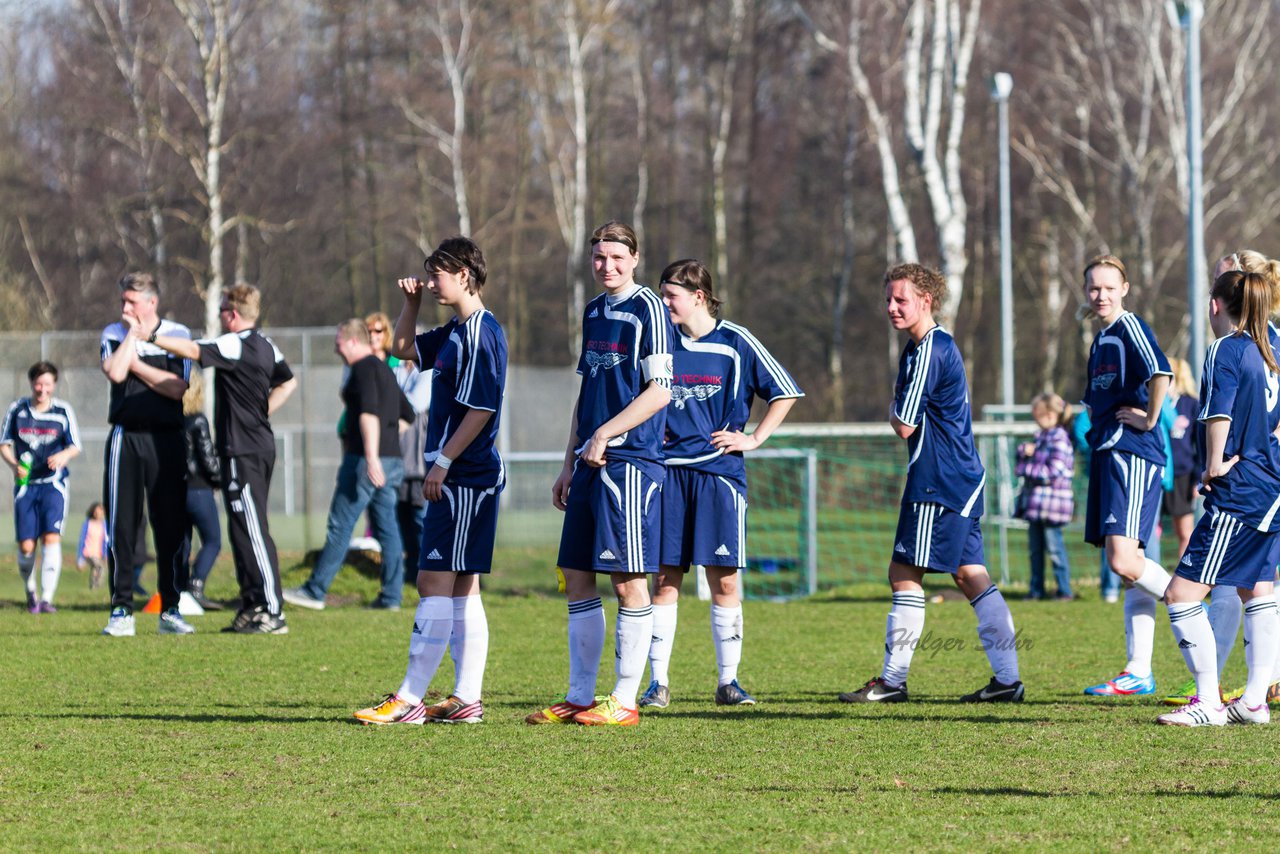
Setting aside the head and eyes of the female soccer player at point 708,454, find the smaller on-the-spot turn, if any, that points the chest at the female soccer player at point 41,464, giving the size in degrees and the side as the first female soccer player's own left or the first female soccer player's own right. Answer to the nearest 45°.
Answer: approximately 90° to the first female soccer player's own right

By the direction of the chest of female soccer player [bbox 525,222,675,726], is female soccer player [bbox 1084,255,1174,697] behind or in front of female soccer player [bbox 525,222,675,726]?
behind

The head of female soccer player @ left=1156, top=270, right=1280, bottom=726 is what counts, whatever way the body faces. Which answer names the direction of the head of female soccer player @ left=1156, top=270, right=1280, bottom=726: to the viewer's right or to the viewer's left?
to the viewer's left

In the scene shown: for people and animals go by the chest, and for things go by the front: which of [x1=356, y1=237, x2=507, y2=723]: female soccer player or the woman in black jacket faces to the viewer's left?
the female soccer player

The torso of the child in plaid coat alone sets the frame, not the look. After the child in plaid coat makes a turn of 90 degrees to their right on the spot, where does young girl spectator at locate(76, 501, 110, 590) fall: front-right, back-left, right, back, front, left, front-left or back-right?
front-left

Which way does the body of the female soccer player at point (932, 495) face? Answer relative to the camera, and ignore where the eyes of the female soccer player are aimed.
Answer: to the viewer's left

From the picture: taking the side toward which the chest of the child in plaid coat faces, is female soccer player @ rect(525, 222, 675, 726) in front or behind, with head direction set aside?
in front

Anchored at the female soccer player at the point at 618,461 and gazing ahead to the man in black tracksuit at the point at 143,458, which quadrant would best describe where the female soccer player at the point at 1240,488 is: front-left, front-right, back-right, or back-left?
back-right

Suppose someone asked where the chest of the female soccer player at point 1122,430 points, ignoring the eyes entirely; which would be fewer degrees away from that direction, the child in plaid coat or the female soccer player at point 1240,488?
the female soccer player
